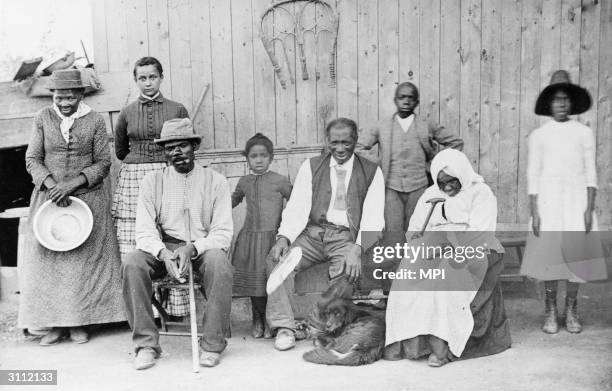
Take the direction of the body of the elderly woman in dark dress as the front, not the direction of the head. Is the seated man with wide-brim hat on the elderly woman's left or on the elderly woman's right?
on the elderly woman's left

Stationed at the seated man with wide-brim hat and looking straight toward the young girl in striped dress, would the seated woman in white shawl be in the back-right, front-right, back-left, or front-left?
front-right

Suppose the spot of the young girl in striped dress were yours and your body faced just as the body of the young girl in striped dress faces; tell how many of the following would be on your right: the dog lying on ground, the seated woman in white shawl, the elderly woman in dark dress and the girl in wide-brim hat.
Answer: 1

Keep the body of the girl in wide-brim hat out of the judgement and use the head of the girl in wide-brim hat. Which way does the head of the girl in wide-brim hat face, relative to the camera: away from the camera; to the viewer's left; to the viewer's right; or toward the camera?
toward the camera

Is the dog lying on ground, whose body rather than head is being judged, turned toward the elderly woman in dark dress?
yes

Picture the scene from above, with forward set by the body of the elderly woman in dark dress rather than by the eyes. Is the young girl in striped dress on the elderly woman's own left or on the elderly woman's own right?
on the elderly woman's own left

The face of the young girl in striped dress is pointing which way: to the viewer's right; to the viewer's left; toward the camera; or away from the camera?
toward the camera

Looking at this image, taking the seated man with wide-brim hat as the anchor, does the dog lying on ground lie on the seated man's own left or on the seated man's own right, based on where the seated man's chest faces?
on the seated man's own left

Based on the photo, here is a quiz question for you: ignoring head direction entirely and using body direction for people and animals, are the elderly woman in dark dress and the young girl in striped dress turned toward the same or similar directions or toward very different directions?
same or similar directions

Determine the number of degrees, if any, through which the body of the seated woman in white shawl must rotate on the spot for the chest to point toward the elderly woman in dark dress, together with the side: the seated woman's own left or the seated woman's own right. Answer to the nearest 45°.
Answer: approximately 45° to the seated woman's own right

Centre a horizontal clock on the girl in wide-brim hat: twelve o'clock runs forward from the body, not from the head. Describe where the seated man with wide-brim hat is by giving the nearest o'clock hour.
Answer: The seated man with wide-brim hat is roughly at 2 o'clock from the girl in wide-brim hat.

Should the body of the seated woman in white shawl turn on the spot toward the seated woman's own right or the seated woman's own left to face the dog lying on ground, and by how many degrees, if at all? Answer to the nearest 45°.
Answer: approximately 45° to the seated woman's own right

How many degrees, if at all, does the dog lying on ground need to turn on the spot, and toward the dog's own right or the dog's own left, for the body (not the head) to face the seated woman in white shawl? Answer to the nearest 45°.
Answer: approximately 135° to the dog's own left

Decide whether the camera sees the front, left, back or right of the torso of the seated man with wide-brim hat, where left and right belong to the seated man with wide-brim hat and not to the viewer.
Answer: front

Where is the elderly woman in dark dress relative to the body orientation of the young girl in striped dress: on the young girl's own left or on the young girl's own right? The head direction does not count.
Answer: on the young girl's own right

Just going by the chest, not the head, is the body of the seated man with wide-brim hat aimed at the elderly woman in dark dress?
no

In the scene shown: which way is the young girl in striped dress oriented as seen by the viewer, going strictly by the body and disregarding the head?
toward the camera

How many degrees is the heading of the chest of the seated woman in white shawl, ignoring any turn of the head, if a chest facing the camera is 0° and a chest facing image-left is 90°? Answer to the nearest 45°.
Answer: approximately 45°

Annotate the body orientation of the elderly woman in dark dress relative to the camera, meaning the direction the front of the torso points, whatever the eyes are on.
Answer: toward the camera
